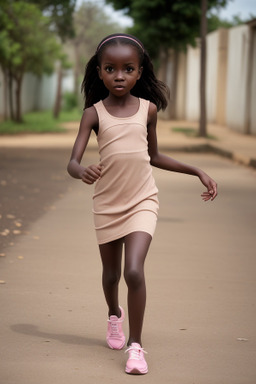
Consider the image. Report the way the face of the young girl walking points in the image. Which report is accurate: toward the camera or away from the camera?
toward the camera

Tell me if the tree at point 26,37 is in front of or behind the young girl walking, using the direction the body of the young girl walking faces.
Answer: behind

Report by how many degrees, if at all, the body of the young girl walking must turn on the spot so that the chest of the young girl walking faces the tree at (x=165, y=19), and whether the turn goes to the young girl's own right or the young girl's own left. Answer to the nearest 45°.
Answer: approximately 180°

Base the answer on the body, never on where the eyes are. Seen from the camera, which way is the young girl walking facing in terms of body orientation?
toward the camera

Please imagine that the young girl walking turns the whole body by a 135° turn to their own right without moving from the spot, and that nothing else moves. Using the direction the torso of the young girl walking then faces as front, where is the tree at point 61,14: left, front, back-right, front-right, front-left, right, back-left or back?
front-right

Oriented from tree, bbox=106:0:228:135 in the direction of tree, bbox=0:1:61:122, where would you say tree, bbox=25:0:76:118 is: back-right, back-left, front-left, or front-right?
front-right
